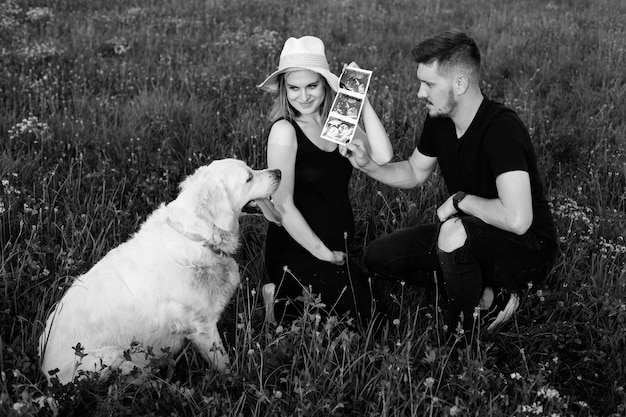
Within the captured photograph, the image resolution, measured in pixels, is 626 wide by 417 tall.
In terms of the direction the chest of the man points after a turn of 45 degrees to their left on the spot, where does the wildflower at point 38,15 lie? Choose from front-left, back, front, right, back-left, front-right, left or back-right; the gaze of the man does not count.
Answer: back-right

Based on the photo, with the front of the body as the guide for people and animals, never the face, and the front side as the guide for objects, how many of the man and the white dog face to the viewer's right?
1

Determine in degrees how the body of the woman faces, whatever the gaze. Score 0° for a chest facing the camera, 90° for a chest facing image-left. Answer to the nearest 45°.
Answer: approximately 315°

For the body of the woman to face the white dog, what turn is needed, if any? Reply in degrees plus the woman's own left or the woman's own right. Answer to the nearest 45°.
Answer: approximately 90° to the woman's own right

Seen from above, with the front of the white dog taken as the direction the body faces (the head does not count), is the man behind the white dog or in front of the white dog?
in front

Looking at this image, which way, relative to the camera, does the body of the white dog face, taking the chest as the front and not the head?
to the viewer's right

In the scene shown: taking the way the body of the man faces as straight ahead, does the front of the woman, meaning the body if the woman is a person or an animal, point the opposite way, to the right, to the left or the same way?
to the left

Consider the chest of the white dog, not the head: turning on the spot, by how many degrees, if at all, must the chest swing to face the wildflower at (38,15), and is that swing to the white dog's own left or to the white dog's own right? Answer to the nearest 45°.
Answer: approximately 90° to the white dog's own left

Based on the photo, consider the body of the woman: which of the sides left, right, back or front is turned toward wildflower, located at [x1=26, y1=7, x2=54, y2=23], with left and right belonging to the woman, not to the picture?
back

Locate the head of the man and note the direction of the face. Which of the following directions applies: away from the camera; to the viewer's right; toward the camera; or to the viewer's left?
to the viewer's left
